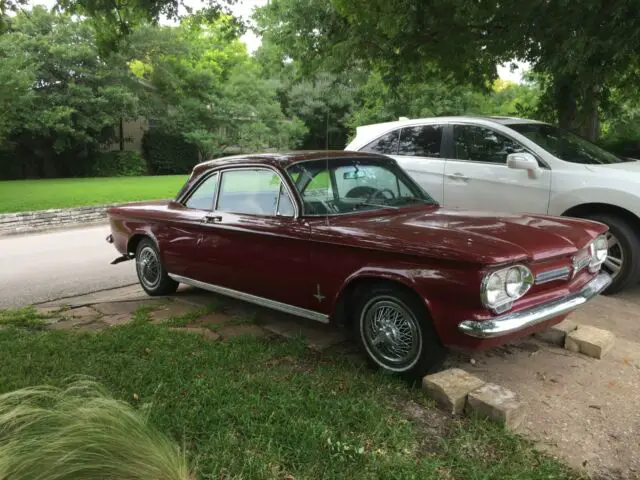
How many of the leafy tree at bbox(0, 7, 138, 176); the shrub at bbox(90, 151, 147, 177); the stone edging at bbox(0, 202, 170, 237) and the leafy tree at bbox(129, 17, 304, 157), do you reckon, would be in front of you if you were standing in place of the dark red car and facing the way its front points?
0

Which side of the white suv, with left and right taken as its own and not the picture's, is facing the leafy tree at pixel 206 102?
back

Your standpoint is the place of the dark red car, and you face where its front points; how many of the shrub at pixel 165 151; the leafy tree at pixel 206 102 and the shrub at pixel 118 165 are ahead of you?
0

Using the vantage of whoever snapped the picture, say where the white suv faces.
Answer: facing the viewer and to the right of the viewer

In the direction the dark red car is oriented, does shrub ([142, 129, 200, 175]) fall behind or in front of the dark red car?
behind

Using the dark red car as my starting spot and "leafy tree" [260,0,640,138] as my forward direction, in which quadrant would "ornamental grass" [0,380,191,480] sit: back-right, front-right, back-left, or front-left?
back-left

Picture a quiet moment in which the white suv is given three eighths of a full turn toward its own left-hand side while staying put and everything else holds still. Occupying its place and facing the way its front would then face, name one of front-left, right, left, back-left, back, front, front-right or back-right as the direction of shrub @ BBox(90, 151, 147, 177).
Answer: front-left

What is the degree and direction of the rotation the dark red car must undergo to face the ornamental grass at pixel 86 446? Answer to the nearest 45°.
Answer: approximately 90° to its right

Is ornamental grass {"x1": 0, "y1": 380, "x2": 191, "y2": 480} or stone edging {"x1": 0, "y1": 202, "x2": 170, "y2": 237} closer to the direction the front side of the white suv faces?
the ornamental grass

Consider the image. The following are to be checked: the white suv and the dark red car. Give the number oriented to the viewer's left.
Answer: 0

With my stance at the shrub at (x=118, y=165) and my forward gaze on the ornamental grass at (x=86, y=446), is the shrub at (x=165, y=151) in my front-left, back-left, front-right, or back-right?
back-left

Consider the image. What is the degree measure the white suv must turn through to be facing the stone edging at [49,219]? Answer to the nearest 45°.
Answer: approximately 135° to its right

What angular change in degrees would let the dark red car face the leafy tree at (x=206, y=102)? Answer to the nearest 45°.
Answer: approximately 135° to its left

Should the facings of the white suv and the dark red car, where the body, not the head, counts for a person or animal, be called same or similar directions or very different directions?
same or similar directions

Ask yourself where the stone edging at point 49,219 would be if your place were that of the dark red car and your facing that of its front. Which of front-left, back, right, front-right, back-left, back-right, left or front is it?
back

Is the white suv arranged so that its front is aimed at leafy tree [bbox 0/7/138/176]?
no

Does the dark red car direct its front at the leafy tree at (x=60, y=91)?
no
